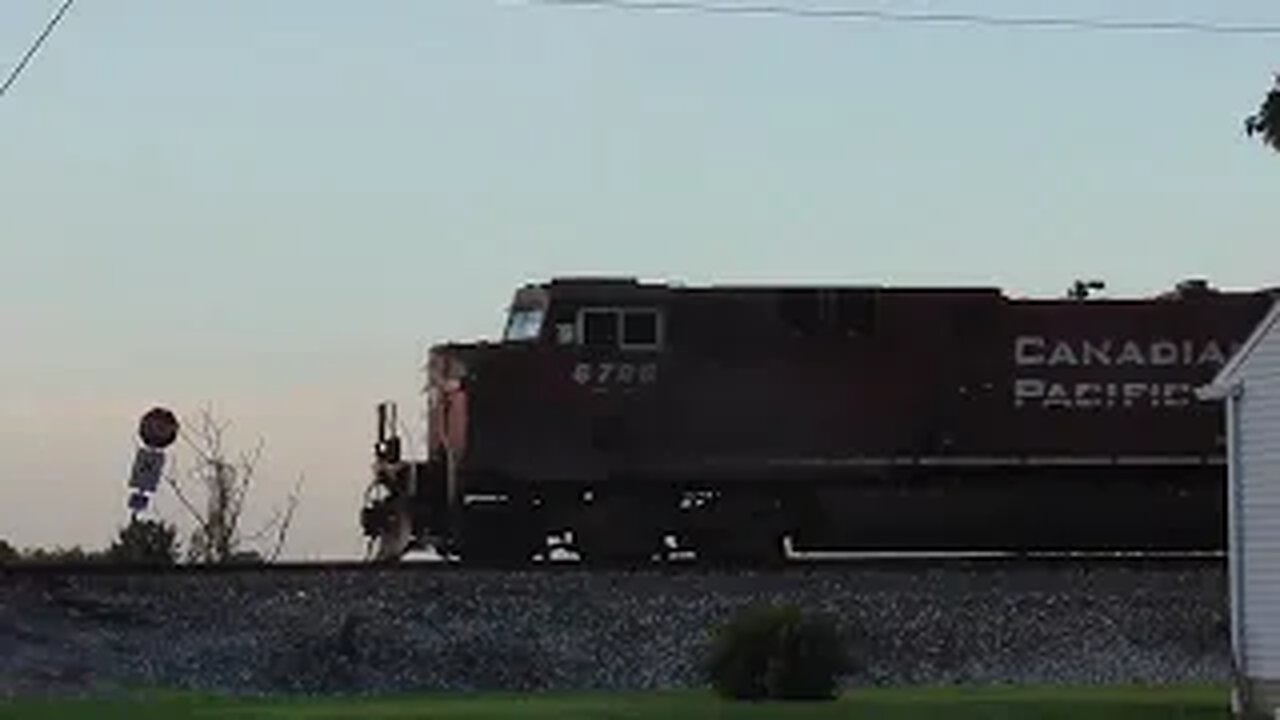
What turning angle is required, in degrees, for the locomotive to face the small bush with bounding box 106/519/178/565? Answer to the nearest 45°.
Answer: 0° — it already faces it

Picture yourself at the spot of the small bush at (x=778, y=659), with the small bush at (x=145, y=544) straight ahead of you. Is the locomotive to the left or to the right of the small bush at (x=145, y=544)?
right

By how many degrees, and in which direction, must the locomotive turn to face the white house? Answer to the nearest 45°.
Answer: approximately 135° to its left

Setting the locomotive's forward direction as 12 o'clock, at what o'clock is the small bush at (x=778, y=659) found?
The small bush is roughly at 9 o'clock from the locomotive.

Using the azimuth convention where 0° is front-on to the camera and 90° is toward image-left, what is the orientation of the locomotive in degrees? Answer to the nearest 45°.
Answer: approximately 90°

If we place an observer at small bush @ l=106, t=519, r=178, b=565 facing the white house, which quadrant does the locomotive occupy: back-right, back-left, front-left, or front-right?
front-left
